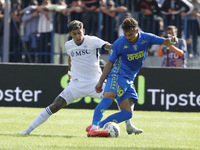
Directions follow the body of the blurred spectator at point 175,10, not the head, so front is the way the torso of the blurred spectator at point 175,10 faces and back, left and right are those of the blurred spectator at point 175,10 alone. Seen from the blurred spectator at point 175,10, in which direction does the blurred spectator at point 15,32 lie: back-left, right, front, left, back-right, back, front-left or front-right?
right

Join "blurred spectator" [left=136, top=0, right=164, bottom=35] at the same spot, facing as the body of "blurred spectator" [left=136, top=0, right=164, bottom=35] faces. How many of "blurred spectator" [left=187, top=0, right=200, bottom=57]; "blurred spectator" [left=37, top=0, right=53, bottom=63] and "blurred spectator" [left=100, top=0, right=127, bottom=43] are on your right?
2

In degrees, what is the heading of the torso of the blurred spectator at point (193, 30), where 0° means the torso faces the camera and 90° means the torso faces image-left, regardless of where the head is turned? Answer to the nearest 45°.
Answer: approximately 0°

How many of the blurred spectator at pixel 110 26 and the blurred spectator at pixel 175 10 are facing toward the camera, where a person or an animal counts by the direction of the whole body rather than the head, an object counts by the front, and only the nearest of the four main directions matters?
2

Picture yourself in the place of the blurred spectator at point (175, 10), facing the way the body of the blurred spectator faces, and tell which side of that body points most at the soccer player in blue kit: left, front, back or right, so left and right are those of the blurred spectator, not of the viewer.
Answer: front

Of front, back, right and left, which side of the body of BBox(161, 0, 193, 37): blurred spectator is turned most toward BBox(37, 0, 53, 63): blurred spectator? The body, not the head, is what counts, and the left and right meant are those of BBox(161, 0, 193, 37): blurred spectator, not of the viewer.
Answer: right

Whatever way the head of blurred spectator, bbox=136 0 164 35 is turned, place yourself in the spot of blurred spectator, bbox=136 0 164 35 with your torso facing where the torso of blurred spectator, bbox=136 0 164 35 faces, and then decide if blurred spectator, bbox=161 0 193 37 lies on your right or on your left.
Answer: on your left

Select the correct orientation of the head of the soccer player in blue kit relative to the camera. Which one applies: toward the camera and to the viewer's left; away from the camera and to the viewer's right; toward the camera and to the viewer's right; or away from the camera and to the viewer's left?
toward the camera and to the viewer's left

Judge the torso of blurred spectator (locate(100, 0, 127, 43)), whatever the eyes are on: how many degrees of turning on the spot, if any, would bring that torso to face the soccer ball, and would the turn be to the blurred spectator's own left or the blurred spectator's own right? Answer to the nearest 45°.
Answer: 0° — they already face it

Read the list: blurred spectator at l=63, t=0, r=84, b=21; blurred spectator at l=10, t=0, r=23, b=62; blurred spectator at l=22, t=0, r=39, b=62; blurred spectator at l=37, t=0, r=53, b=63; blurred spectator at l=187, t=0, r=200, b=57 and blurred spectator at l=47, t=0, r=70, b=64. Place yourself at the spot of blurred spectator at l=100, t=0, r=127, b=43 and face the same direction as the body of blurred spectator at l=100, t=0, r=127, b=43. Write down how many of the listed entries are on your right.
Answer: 5

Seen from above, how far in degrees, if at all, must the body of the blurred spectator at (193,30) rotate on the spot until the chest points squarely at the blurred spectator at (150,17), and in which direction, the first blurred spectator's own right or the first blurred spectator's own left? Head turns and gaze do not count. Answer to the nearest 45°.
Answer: approximately 90° to the first blurred spectator's own right
